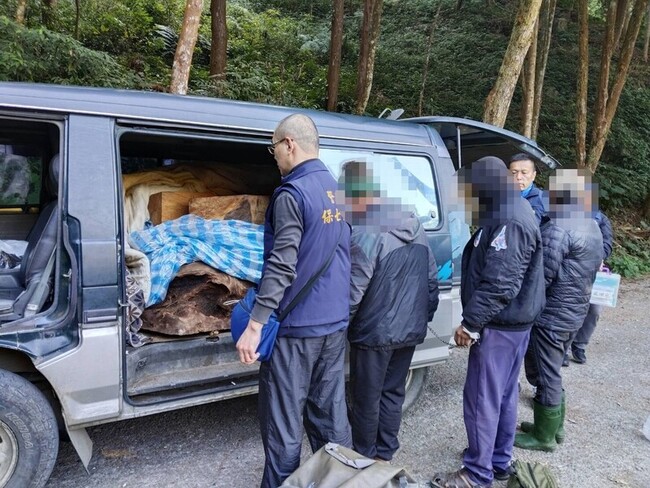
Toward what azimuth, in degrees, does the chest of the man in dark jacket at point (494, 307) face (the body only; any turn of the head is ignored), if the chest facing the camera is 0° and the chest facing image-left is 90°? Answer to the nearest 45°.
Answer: approximately 90°

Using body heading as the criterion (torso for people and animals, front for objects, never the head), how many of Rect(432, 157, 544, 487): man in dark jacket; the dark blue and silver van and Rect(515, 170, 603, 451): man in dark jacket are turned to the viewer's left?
3

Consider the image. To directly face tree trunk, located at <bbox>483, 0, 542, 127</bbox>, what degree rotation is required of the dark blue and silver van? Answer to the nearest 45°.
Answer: approximately 135° to its right

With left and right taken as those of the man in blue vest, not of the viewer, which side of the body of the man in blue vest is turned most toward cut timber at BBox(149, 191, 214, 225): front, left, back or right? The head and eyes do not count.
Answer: front

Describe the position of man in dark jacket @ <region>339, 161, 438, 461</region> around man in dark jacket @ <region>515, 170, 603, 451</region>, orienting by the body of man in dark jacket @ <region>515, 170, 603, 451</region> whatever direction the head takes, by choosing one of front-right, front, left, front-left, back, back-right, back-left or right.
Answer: front-left

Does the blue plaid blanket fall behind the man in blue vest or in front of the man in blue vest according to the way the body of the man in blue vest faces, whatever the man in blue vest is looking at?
in front

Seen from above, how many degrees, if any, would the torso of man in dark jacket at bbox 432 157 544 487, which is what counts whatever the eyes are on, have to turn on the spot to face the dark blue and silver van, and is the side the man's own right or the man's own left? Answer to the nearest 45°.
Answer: approximately 45° to the man's own left

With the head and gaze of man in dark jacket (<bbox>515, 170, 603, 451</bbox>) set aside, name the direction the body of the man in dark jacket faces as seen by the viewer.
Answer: to the viewer's left

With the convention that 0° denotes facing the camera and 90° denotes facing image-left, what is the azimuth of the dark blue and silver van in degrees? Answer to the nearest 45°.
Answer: approximately 90°

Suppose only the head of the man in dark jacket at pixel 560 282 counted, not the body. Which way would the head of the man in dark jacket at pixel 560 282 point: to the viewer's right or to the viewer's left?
to the viewer's left

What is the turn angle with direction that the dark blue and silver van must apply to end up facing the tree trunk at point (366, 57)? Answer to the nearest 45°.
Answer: approximately 90° to its right
